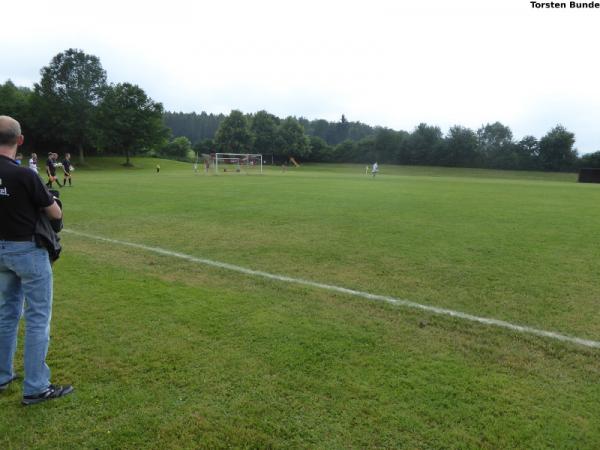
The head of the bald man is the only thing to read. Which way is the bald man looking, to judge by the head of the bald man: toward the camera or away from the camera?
away from the camera

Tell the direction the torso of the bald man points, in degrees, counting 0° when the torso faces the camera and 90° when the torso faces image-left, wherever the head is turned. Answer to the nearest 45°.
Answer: approximately 225°
